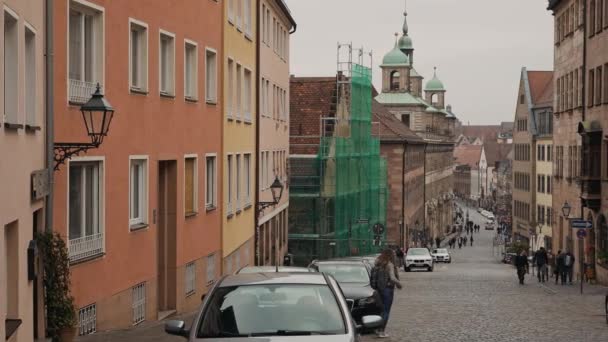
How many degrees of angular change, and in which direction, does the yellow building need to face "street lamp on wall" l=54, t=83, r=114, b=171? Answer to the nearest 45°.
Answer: approximately 45° to its right

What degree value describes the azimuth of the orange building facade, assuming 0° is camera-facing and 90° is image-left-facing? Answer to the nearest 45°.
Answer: approximately 315°

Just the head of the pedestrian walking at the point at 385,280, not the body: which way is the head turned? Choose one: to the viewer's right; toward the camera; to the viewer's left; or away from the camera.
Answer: away from the camera

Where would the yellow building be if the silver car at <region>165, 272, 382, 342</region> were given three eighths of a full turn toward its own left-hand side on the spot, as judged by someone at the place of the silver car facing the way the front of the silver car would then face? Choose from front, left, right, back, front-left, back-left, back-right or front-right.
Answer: front-left

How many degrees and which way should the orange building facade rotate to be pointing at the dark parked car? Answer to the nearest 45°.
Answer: approximately 45° to its left

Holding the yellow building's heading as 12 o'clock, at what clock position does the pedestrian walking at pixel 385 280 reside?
The pedestrian walking is roughly at 1 o'clock from the yellow building.

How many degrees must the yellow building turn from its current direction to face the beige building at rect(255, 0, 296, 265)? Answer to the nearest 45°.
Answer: approximately 135° to its left

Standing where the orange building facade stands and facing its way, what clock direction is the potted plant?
The potted plant is roughly at 2 o'clock from the orange building facade.

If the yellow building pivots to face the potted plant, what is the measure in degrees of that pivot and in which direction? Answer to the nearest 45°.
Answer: approximately 45° to its right
